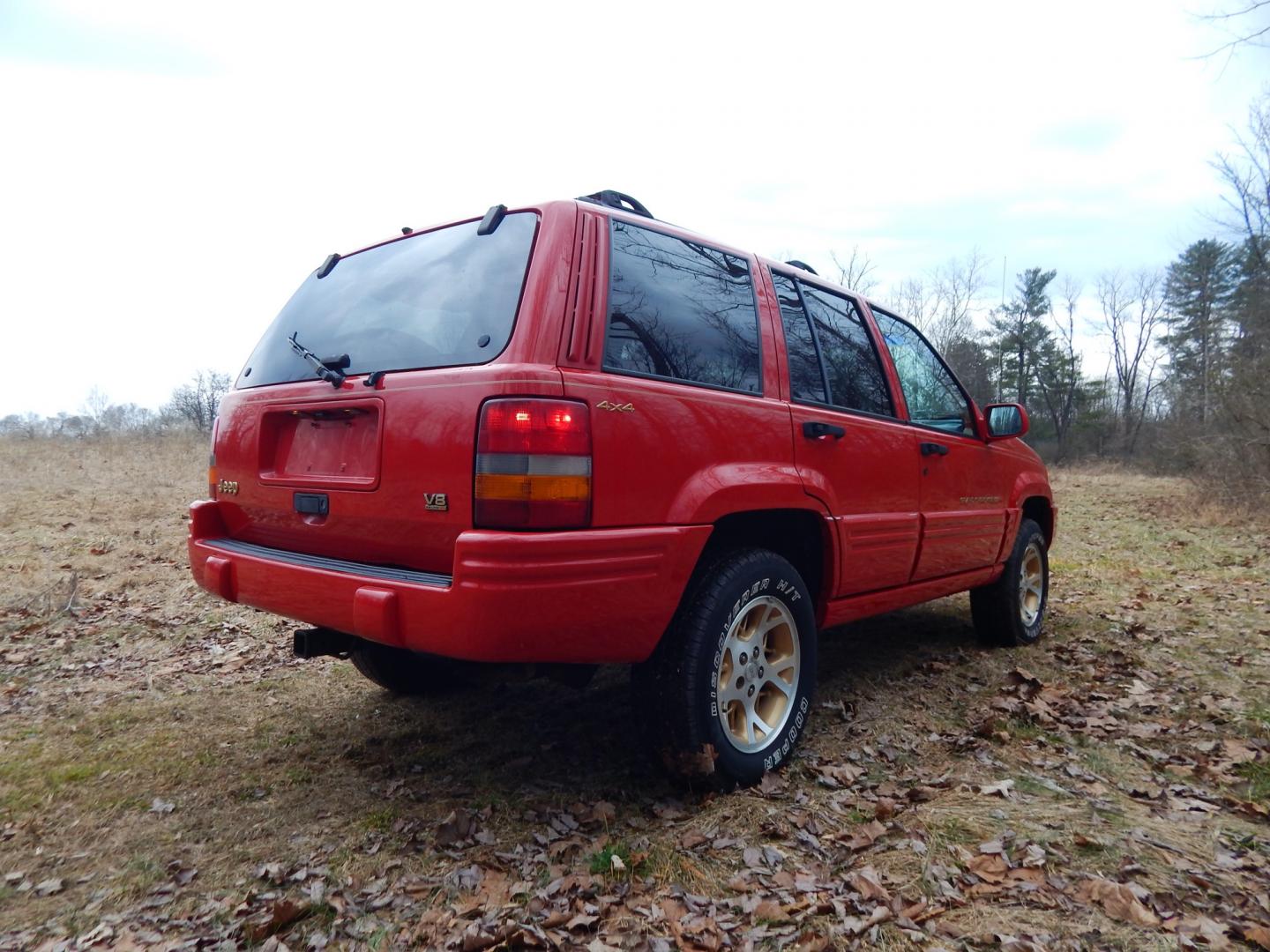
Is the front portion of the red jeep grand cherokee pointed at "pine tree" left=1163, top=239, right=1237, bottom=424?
yes

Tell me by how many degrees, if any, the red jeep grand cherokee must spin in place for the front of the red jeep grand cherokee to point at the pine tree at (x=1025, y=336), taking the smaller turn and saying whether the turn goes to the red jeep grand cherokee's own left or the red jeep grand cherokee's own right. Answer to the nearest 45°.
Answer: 0° — it already faces it

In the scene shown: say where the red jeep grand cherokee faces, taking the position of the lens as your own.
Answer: facing away from the viewer and to the right of the viewer
